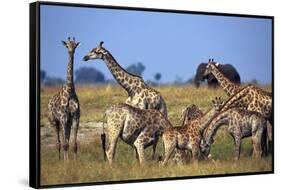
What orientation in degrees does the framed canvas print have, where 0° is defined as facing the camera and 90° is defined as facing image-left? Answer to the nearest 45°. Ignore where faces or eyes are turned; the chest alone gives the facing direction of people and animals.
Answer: approximately 315°
